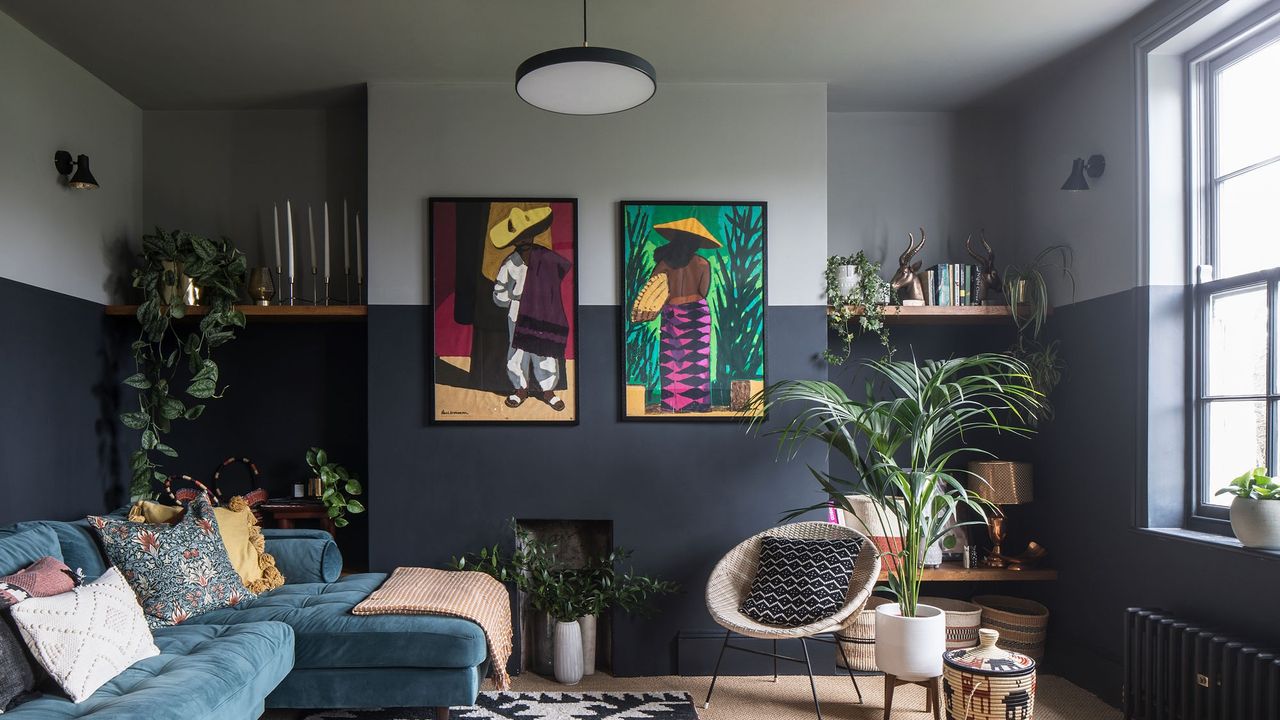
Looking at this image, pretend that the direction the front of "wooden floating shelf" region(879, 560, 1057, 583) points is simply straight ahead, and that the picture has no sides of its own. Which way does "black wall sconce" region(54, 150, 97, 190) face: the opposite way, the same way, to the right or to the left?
to the left

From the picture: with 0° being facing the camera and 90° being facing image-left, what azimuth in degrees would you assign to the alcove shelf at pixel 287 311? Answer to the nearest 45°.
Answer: approximately 0°

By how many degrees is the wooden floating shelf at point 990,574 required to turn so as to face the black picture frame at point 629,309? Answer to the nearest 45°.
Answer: approximately 90° to its right

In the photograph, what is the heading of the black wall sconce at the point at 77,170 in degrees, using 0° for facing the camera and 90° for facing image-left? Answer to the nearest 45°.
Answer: approximately 315°

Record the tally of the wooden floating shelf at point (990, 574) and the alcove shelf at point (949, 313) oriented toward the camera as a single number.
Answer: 2
